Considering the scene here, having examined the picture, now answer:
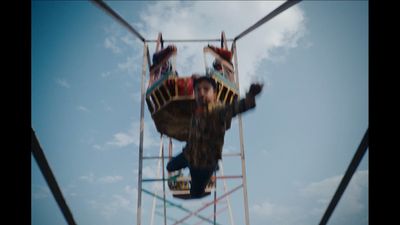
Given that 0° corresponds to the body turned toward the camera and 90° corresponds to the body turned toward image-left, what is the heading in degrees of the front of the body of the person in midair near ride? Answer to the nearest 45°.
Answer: approximately 0°
